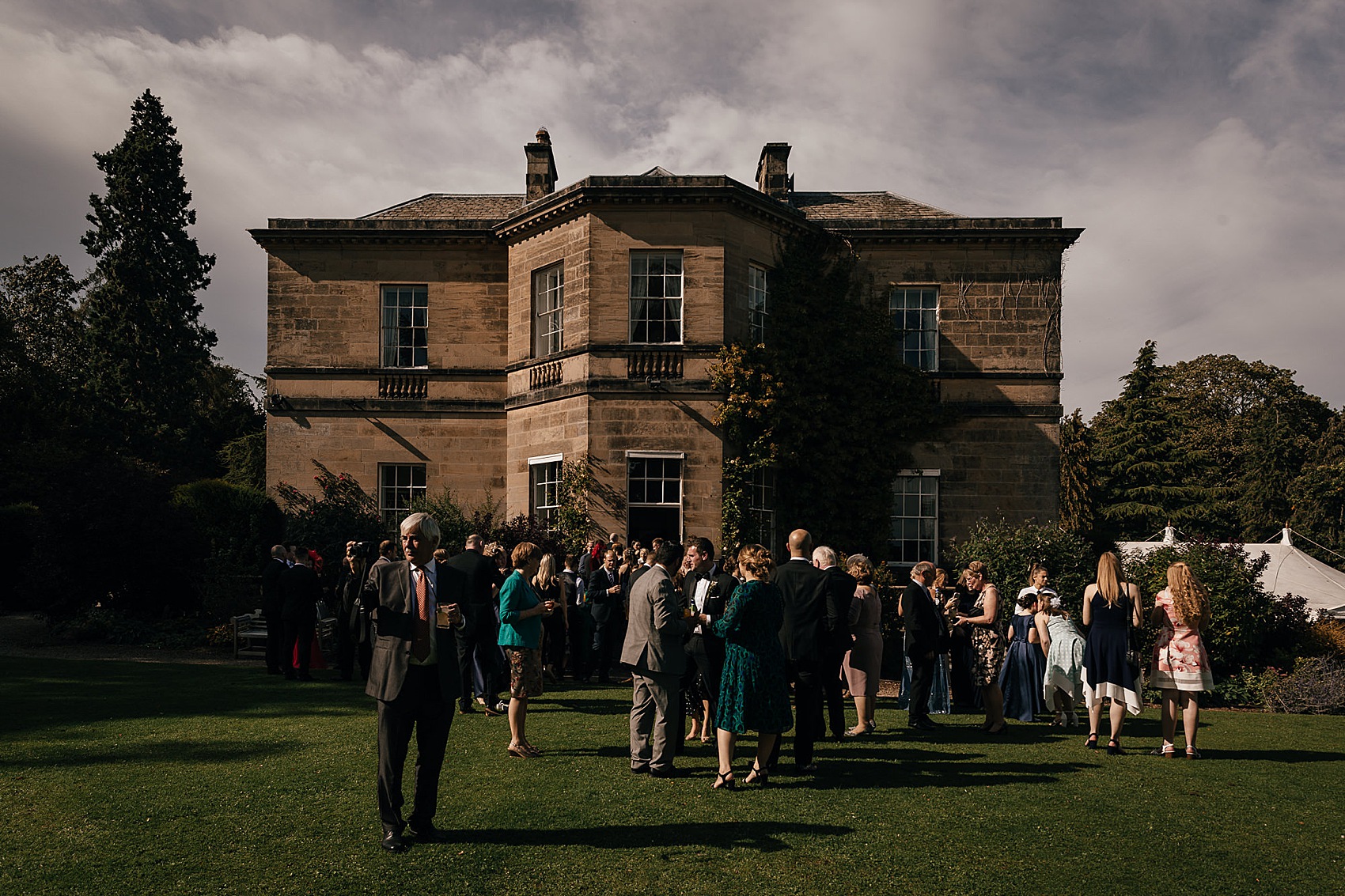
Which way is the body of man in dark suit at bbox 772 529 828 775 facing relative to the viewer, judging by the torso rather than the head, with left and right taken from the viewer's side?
facing away from the viewer

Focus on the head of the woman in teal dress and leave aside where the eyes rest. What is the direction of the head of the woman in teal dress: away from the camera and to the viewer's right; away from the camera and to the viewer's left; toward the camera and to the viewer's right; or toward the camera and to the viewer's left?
away from the camera and to the viewer's left

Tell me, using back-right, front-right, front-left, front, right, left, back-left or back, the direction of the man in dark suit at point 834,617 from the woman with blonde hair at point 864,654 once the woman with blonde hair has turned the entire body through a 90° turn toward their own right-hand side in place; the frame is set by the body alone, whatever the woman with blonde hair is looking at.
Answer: back-right

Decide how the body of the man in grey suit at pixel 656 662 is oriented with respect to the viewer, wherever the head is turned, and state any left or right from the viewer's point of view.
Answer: facing away from the viewer and to the right of the viewer

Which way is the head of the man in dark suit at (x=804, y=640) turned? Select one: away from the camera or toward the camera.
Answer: away from the camera

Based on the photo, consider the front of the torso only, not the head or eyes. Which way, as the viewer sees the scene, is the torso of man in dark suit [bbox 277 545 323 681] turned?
away from the camera

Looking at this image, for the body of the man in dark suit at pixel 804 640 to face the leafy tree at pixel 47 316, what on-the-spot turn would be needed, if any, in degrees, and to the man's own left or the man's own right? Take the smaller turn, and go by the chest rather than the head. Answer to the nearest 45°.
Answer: approximately 45° to the man's own left

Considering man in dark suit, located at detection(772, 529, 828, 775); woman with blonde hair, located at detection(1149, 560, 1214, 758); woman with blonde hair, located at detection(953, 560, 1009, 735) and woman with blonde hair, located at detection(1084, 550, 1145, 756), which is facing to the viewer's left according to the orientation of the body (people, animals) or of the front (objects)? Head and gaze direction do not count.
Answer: woman with blonde hair, located at detection(953, 560, 1009, 735)

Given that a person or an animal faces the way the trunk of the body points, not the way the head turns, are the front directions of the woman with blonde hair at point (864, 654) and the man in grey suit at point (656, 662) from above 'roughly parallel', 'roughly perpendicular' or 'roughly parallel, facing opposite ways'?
roughly perpendicular

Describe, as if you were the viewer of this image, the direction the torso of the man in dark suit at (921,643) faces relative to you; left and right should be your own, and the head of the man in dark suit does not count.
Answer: facing to the right of the viewer

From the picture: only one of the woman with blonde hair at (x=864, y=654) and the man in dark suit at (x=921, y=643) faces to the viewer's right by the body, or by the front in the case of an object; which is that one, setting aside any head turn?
the man in dark suit

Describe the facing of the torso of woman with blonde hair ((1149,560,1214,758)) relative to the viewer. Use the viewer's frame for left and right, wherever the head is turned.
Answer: facing away from the viewer
